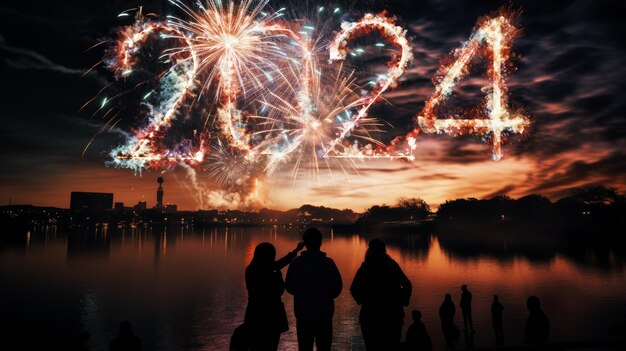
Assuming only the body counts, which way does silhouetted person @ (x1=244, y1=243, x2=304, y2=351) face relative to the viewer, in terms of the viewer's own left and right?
facing away from the viewer and to the right of the viewer

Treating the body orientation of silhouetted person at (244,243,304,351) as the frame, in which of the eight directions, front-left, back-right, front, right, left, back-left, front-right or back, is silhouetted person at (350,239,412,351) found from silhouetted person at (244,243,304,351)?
front-right

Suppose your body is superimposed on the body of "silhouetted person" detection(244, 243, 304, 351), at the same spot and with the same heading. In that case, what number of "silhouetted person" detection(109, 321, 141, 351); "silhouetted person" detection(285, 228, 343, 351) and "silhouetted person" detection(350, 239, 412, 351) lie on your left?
1

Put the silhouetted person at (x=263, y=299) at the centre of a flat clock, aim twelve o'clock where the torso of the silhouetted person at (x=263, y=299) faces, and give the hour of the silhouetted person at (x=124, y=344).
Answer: the silhouetted person at (x=124, y=344) is roughly at 9 o'clock from the silhouetted person at (x=263, y=299).

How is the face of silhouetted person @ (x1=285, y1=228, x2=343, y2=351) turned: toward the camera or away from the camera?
away from the camera

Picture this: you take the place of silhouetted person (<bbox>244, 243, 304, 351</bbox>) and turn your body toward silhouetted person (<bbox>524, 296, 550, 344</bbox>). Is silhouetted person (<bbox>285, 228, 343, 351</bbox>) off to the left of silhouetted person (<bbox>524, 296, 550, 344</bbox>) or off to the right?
right

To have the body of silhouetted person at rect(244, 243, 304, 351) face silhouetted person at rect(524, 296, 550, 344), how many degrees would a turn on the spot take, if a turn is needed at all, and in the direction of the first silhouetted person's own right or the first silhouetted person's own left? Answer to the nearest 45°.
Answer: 0° — they already face them
